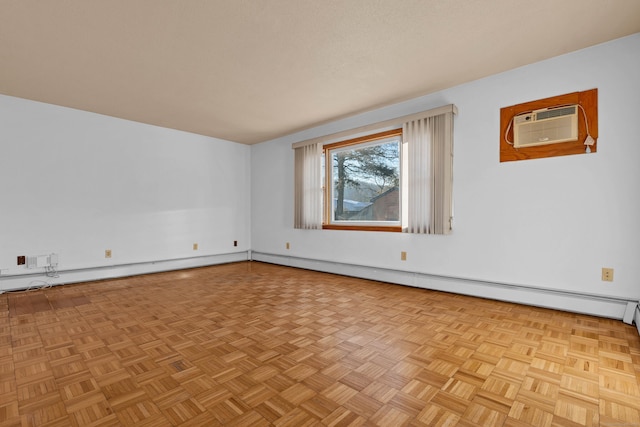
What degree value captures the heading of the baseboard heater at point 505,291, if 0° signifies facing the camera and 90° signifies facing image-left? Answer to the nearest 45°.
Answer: approximately 45°

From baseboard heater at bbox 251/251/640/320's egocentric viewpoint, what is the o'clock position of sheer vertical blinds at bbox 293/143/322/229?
The sheer vertical blinds is roughly at 2 o'clock from the baseboard heater.

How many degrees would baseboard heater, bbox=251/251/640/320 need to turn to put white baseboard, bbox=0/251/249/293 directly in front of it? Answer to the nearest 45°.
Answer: approximately 45° to its right

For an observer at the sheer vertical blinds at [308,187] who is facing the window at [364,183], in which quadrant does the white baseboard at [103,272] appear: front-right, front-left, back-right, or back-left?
back-right

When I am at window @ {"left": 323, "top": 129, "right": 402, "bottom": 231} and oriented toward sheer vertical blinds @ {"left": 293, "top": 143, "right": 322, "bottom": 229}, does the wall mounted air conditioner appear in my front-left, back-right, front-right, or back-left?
back-left

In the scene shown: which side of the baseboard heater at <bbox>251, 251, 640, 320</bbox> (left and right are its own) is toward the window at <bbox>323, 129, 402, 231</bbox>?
right
